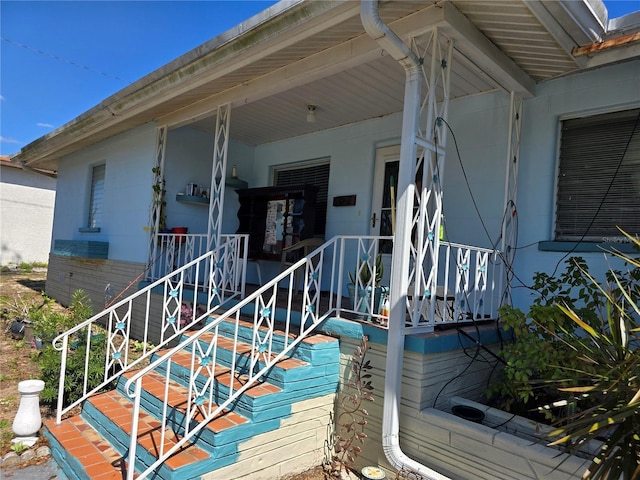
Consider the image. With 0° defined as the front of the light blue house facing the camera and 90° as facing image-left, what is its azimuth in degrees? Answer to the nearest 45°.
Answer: approximately 45°

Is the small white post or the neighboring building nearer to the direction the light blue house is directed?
the small white post

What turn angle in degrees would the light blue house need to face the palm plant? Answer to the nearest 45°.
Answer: approximately 90° to its left

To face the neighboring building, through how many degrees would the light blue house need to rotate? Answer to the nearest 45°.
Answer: approximately 90° to its right

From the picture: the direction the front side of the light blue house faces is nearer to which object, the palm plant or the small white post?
the small white post
